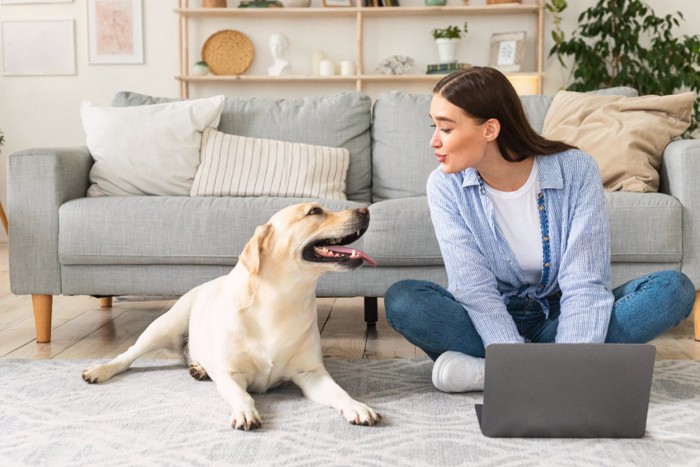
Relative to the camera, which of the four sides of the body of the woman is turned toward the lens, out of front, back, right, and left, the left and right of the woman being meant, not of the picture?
front

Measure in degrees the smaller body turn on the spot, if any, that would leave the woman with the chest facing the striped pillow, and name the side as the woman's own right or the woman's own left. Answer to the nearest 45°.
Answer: approximately 135° to the woman's own right

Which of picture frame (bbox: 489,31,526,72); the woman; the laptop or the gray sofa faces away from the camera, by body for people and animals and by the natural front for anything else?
the laptop

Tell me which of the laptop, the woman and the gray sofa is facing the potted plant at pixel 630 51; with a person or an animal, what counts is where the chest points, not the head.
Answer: the laptop

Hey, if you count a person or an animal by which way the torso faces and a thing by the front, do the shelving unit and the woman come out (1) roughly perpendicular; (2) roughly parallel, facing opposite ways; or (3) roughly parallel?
roughly parallel

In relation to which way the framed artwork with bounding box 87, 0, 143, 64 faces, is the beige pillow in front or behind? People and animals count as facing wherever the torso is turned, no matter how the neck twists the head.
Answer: in front

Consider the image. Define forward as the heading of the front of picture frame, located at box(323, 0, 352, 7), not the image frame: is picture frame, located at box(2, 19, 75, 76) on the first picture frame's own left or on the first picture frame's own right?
on the first picture frame's own right

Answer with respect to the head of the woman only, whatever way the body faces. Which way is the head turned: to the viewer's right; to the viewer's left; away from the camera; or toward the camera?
to the viewer's left

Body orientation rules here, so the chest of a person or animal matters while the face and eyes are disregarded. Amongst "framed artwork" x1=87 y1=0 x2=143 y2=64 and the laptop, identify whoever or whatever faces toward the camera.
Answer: the framed artwork

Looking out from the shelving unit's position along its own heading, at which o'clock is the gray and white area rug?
The gray and white area rug is roughly at 12 o'clock from the shelving unit.

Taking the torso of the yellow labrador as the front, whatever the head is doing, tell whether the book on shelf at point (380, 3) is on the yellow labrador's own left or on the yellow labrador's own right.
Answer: on the yellow labrador's own left

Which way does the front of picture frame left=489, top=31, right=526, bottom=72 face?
toward the camera

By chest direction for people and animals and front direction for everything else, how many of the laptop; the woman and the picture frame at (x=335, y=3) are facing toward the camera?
2

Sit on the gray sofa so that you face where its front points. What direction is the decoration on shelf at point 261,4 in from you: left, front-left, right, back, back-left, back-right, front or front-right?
back

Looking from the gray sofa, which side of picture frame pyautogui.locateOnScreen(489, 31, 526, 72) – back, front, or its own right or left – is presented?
front

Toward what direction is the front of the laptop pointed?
away from the camera

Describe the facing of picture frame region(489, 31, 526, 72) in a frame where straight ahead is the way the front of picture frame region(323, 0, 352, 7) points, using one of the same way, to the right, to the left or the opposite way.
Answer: the same way

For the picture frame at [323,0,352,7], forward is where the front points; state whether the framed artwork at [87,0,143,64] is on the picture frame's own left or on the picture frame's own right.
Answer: on the picture frame's own right

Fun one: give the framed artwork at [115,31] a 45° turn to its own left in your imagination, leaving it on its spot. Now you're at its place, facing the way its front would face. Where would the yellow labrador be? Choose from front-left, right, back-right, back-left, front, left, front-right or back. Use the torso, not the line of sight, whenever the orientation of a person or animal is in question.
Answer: front-right
